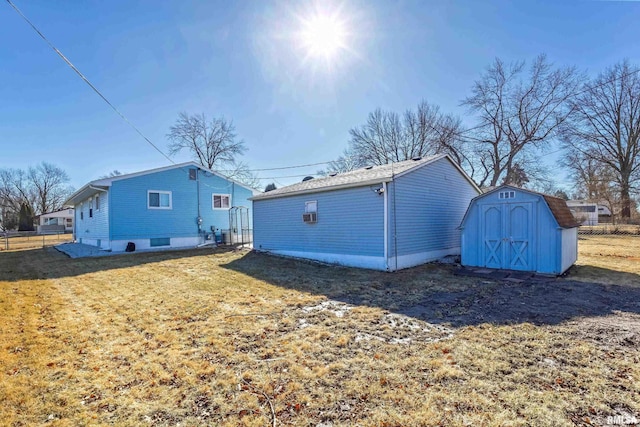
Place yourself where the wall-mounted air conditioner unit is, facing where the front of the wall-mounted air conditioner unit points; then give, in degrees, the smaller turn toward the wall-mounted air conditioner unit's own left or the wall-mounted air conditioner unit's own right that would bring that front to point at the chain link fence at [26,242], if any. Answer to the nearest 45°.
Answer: approximately 90° to the wall-mounted air conditioner unit's own right

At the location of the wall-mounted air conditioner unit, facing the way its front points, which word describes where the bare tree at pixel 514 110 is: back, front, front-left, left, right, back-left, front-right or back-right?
back

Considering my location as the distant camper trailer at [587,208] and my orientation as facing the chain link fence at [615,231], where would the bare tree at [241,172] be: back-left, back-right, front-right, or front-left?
front-right

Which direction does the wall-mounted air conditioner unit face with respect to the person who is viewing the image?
facing the viewer and to the left of the viewer

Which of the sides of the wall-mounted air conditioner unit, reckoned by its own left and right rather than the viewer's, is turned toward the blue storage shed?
left

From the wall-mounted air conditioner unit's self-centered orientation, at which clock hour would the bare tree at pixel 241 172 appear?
The bare tree is roughly at 4 o'clock from the wall-mounted air conditioner unit.

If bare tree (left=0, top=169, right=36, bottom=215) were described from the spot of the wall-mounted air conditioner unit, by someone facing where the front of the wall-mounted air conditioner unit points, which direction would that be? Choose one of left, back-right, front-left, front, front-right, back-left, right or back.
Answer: right

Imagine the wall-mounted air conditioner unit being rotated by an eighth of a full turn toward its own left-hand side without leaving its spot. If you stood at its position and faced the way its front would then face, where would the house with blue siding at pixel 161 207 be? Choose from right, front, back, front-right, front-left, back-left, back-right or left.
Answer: back-right

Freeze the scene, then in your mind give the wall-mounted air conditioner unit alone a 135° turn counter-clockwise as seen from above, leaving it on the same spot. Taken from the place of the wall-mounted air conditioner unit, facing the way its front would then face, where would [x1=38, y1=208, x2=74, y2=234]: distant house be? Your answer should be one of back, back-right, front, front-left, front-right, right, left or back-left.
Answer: back-left

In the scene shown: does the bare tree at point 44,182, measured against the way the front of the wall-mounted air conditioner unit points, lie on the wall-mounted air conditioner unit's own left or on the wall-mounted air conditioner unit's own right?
on the wall-mounted air conditioner unit's own right

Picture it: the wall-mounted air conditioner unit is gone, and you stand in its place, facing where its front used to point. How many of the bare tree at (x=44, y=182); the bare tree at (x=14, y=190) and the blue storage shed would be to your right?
2

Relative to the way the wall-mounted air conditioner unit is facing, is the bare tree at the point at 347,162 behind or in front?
behind
